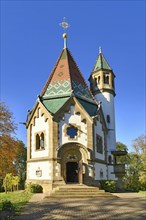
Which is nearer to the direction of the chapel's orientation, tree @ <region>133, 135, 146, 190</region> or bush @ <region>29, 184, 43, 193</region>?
the bush

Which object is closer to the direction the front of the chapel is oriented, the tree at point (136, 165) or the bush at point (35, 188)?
the bush

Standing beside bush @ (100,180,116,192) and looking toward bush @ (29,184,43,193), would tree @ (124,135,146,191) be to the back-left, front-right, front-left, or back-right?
back-right

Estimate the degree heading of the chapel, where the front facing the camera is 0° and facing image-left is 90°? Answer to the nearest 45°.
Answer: approximately 0°

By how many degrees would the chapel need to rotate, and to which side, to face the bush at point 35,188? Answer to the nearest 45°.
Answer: approximately 45° to its right
